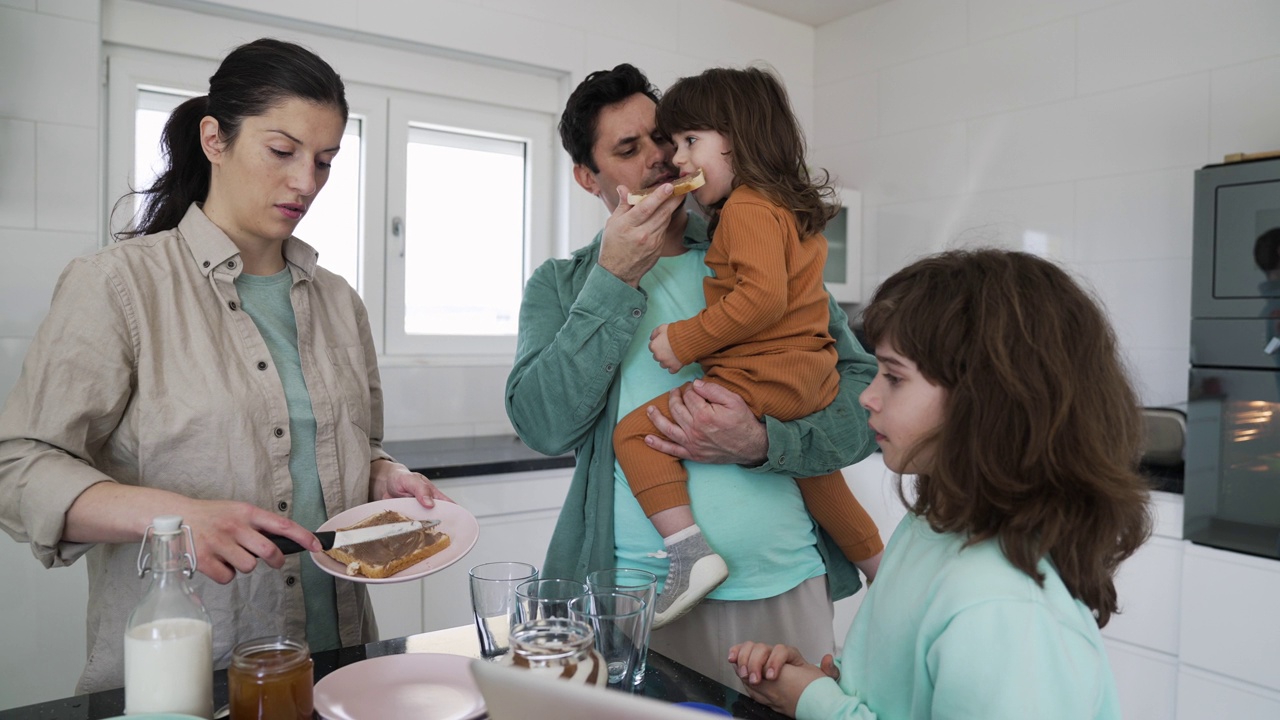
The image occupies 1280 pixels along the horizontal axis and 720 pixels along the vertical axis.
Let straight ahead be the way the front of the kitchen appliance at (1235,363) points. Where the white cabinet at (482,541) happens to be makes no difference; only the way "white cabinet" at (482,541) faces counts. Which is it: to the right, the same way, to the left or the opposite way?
to the left

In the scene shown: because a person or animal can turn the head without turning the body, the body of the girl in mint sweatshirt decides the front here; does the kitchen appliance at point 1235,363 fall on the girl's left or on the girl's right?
on the girl's right

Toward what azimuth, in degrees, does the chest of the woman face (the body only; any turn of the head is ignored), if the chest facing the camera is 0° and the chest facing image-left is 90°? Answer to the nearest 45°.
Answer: approximately 315°

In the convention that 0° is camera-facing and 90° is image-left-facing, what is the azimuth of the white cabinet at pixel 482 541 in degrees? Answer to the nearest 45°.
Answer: approximately 0°

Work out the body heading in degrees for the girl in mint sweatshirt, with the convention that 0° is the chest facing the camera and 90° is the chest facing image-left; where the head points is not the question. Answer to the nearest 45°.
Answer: approximately 90°

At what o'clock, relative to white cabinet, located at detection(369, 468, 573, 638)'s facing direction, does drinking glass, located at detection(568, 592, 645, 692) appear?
The drinking glass is roughly at 12 o'clock from the white cabinet.

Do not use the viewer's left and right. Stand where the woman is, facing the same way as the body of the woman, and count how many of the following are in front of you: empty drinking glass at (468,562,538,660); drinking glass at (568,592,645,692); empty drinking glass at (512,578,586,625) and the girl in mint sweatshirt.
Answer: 4

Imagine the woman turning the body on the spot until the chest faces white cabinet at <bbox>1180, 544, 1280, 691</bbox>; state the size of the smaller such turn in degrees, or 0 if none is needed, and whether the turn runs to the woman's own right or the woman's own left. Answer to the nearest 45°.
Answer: approximately 45° to the woman's own left

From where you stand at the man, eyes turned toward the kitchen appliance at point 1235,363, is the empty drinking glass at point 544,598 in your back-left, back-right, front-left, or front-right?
back-right

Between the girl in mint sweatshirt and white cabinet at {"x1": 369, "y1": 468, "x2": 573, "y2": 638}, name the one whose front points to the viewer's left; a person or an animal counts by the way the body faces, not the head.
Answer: the girl in mint sweatshirt

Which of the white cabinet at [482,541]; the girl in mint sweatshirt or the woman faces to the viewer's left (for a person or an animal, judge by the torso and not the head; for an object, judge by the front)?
the girl in mint sweatshirt

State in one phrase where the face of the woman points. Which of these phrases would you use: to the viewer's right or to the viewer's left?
to the viewer's right
